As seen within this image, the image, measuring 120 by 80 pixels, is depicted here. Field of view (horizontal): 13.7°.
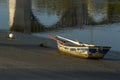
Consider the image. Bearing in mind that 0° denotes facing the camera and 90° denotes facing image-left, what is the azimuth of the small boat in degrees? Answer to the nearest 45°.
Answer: approximately 135°

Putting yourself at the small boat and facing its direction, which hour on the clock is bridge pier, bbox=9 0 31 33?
The bridge pier is roughly at 1 o'clock from the small boat.
